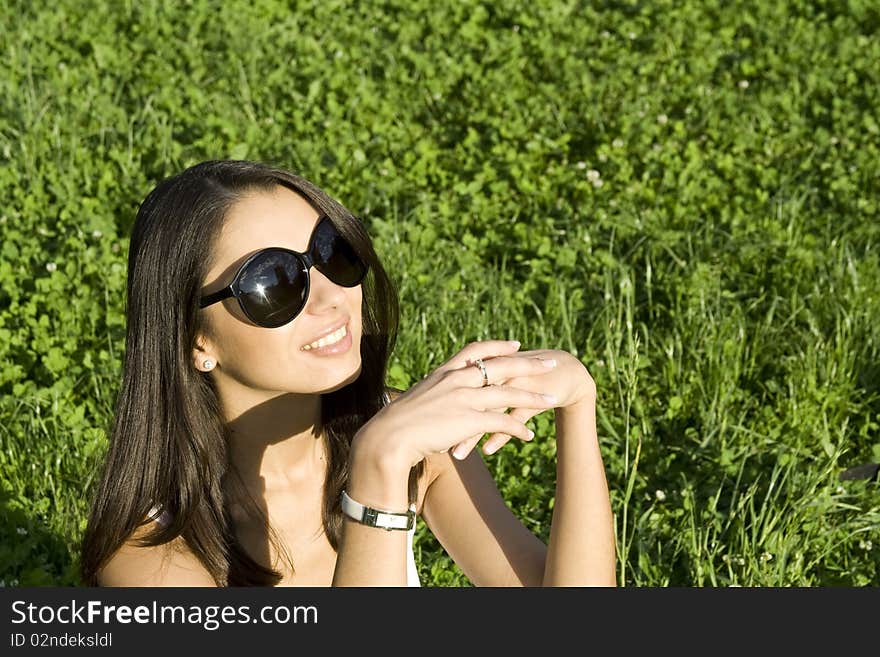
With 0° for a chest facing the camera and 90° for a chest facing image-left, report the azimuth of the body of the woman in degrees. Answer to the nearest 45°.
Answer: approximately 315°
